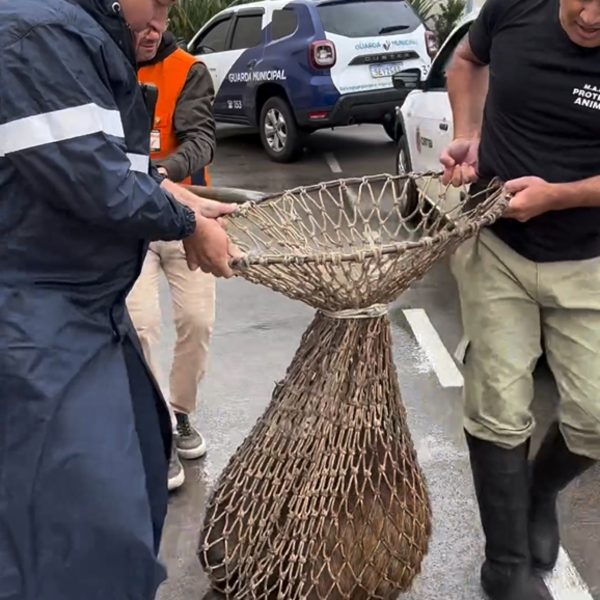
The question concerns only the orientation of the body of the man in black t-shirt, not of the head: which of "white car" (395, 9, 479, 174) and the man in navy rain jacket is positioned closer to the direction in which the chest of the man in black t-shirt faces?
the man in navy rain jacket

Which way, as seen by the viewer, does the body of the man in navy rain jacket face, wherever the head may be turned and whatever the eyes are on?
to the viewer's right

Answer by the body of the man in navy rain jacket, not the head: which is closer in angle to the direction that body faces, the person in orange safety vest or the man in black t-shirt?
the man in black t-shirt

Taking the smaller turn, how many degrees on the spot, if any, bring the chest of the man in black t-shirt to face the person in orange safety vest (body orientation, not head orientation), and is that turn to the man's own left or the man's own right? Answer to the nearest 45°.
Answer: approximately 90° to the man's own right
